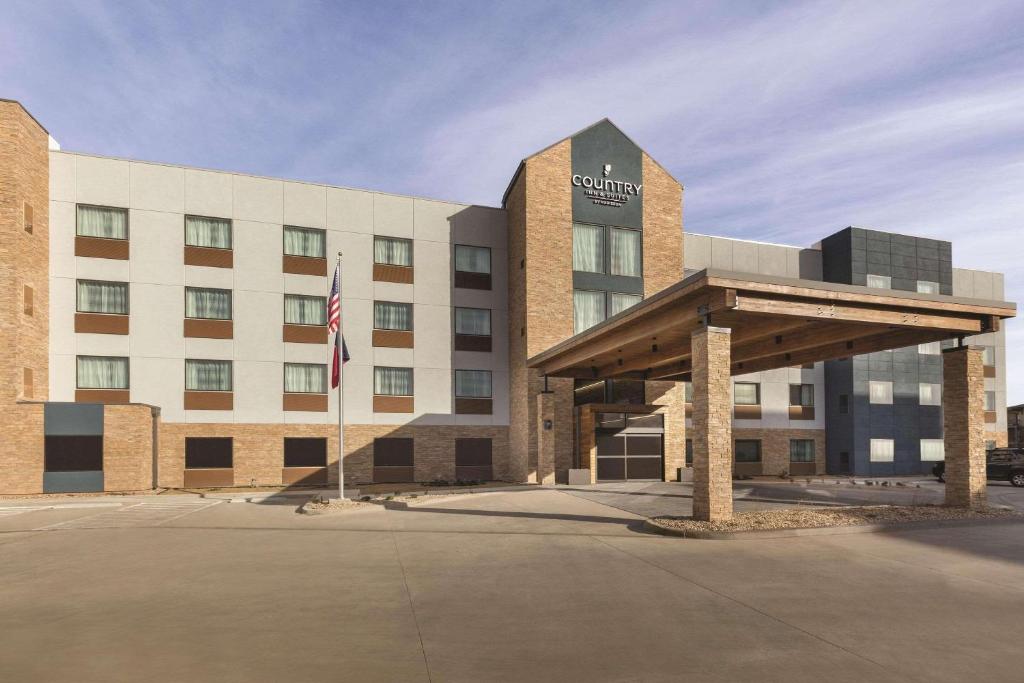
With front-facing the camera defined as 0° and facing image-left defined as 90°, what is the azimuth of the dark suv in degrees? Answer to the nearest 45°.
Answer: approximately 90°

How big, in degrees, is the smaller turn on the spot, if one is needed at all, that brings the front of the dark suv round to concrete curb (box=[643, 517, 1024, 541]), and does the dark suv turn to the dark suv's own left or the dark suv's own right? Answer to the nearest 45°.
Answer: approximately 90° to the dark suv's own left

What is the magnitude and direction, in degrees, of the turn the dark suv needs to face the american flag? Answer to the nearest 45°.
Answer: approximately 45° to its left
